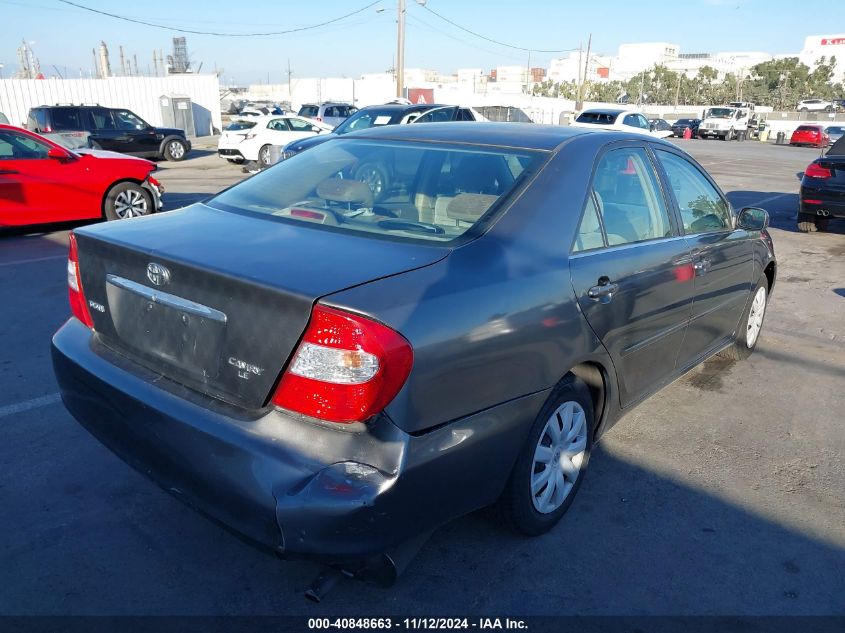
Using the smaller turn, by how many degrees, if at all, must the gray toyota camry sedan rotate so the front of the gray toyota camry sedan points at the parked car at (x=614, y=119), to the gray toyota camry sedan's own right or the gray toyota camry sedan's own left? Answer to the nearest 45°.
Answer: approximately 45° to the gray toyota camry sedan's own left

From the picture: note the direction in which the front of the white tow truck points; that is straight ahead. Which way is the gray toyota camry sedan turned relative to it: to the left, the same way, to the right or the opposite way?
the opposite way

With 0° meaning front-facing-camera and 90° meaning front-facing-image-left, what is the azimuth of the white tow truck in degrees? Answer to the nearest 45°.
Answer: approximately 45°

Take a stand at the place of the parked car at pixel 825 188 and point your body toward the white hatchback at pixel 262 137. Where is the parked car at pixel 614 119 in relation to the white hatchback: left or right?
right

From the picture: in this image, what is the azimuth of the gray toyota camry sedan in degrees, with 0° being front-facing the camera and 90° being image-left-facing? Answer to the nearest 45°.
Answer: approximately 225°
